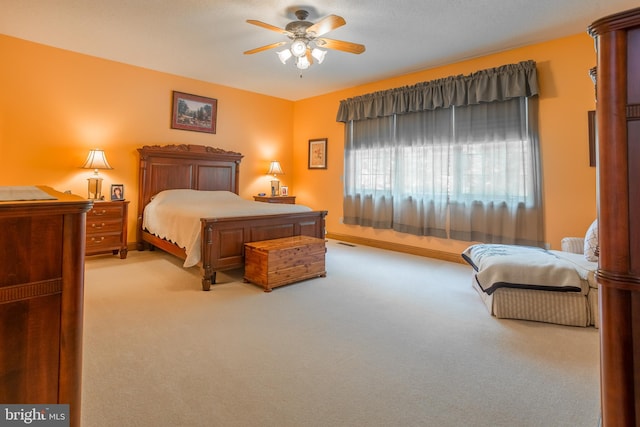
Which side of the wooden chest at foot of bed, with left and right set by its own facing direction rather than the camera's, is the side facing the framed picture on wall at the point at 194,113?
back

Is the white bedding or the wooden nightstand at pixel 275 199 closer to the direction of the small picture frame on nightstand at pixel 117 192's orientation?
the white bedding

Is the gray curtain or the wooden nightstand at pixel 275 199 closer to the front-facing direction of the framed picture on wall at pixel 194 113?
the gray curtain

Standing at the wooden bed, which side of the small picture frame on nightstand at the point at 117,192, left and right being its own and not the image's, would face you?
left

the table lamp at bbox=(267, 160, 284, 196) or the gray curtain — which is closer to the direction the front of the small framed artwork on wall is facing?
the table lamp

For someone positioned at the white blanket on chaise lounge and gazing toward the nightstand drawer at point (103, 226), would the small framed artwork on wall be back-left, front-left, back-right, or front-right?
front-right

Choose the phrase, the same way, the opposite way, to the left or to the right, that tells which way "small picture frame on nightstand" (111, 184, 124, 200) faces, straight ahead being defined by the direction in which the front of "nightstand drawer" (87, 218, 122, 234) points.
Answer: the same way

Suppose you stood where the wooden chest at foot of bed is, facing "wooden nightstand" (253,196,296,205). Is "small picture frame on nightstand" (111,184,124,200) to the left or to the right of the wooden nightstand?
left

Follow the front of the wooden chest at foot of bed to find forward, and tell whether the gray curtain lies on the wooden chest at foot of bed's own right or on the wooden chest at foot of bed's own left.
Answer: on the wooden chest at foot of bed's own left

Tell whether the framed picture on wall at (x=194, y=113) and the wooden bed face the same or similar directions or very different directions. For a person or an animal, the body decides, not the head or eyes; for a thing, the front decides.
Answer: same or similar directions

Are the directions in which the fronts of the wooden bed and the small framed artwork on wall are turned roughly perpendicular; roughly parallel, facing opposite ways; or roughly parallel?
roughly perpendicular

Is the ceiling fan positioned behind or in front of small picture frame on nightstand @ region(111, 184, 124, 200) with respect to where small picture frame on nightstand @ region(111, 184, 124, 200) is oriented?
in front

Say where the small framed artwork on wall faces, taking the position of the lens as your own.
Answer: facing the viewer and to the left of the viewer

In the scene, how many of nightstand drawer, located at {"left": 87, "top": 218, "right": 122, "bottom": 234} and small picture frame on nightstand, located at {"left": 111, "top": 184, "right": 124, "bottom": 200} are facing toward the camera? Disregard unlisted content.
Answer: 2

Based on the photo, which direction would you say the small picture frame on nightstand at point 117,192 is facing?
toward the camera

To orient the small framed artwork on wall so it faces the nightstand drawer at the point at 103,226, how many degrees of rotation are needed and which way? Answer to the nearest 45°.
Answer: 0° — it already faces it
